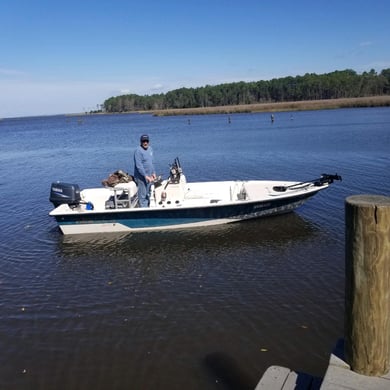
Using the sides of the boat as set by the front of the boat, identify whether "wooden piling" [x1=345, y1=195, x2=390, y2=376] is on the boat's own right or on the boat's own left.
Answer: on the boat's own right

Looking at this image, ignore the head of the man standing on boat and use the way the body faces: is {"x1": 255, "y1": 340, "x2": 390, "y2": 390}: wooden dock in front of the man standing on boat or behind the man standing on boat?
in front

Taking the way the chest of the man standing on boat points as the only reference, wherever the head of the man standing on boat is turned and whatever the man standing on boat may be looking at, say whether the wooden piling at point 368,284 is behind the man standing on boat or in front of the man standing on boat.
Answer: in front

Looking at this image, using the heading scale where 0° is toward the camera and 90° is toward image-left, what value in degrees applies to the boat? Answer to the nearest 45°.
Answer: approximately 270°

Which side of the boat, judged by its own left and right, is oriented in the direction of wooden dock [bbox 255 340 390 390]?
right

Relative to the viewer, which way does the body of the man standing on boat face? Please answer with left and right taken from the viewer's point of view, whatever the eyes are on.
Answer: facing the viewer and to the right of the viewer
